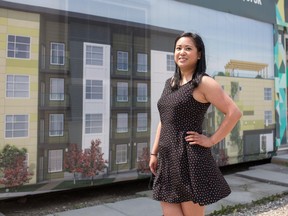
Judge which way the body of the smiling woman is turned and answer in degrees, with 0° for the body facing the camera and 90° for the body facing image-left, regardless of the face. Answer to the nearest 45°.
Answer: approximately 45°

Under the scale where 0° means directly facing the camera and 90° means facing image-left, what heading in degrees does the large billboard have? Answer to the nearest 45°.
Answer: approximately 315°

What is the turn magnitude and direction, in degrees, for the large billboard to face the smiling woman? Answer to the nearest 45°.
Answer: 0° — it already faces them

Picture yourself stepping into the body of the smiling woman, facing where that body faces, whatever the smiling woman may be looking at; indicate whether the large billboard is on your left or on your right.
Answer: on your right
